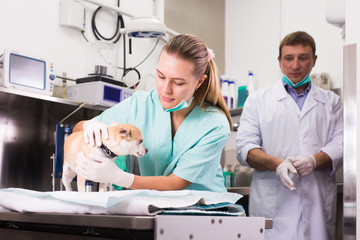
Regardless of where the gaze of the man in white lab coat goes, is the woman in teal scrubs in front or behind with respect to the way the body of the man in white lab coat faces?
in front

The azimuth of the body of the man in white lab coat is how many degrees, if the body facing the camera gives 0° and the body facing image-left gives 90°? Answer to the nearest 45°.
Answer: approximately 0°

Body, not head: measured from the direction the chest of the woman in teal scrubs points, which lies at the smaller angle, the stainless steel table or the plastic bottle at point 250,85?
the stainless steel table

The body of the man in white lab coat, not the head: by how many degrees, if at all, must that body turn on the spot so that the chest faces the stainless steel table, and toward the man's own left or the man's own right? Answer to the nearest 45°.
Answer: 0° — they already face it

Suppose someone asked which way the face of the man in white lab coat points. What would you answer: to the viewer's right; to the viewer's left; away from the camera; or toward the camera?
toward the camera

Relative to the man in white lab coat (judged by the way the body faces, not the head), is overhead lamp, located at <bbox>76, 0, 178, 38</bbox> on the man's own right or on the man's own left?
on the man's own right

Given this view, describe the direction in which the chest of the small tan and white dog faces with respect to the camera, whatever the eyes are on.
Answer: to the viewer's right

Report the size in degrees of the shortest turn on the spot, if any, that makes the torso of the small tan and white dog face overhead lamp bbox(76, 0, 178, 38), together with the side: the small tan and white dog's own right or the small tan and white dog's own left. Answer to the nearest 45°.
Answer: approximately 90° to the small tan and white dog's own left

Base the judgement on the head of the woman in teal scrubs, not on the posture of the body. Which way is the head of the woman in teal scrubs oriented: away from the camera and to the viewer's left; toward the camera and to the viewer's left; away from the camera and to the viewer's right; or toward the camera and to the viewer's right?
toward the camera and to the viewer's left

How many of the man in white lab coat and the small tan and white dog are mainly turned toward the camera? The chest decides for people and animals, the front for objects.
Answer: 1

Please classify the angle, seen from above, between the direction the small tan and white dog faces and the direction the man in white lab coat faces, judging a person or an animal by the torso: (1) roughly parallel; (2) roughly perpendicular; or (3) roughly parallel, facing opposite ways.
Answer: roughly perpendicular
